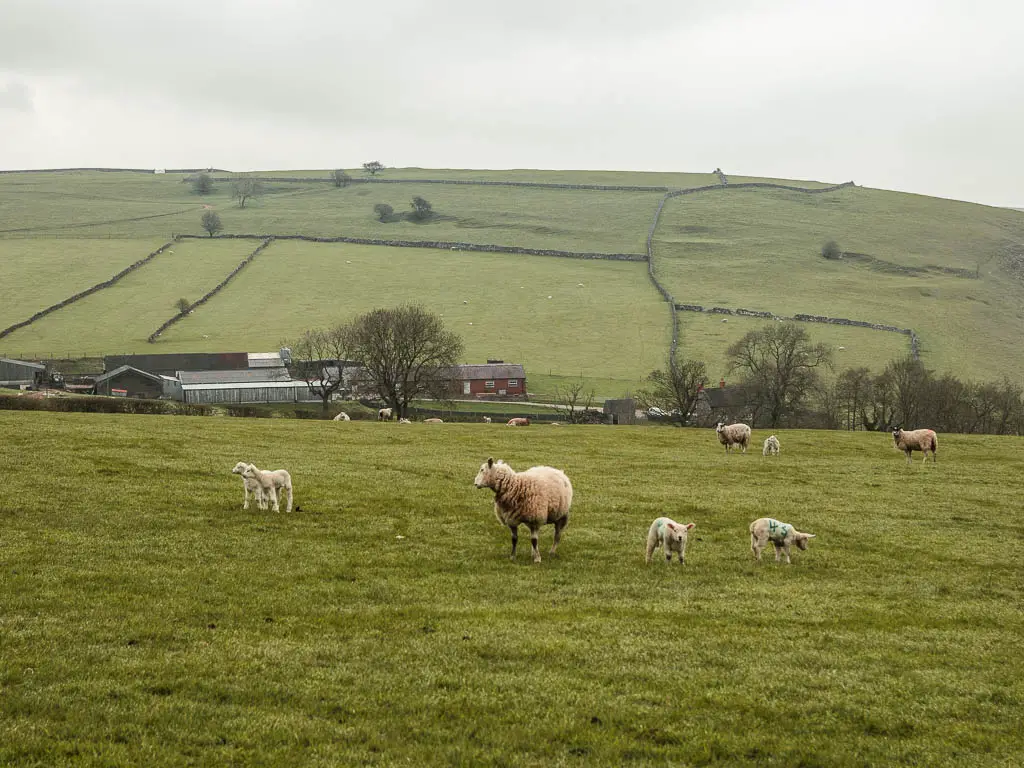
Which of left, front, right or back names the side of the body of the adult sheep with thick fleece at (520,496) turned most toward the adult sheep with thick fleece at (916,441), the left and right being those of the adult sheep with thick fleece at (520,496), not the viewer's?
back

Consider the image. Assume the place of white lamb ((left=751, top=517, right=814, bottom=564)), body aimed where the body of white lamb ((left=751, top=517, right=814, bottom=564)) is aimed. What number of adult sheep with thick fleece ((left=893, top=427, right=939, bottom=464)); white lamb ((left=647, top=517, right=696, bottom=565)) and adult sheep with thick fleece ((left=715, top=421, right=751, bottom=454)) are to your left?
2

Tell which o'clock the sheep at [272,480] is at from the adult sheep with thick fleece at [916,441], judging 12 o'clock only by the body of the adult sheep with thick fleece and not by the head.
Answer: The sheep is roughly at 10 o'clock from the adult sheep with thick fleece.

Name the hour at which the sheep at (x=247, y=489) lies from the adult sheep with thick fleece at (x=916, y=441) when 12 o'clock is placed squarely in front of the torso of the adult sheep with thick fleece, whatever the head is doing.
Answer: The sheep is roughly at 10 o'clock from the adult sheep with thick fleece.

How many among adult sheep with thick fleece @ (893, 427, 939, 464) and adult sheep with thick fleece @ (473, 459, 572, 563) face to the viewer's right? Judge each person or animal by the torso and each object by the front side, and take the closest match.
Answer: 0

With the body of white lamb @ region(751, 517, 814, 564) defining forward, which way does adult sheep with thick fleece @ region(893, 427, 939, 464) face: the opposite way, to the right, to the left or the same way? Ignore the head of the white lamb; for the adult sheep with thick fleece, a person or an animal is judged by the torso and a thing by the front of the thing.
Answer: the opposite way

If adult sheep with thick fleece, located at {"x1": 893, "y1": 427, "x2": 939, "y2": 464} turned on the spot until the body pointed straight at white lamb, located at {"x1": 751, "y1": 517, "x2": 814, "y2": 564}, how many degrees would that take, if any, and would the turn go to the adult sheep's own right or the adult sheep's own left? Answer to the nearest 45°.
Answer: approximately 90° to the adult sheep's own left

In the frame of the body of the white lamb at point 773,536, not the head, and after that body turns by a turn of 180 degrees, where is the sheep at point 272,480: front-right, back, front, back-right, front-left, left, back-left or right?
front

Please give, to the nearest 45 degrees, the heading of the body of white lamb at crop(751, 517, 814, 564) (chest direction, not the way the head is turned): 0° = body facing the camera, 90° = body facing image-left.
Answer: approximately 270°

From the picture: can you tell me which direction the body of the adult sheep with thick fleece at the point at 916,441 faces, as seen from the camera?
to the viewer's left

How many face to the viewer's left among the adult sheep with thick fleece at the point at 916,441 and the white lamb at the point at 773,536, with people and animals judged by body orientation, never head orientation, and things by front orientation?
1

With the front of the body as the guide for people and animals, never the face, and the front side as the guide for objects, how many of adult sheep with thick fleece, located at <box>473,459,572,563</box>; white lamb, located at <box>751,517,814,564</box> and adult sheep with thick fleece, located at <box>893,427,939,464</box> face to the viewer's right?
1
